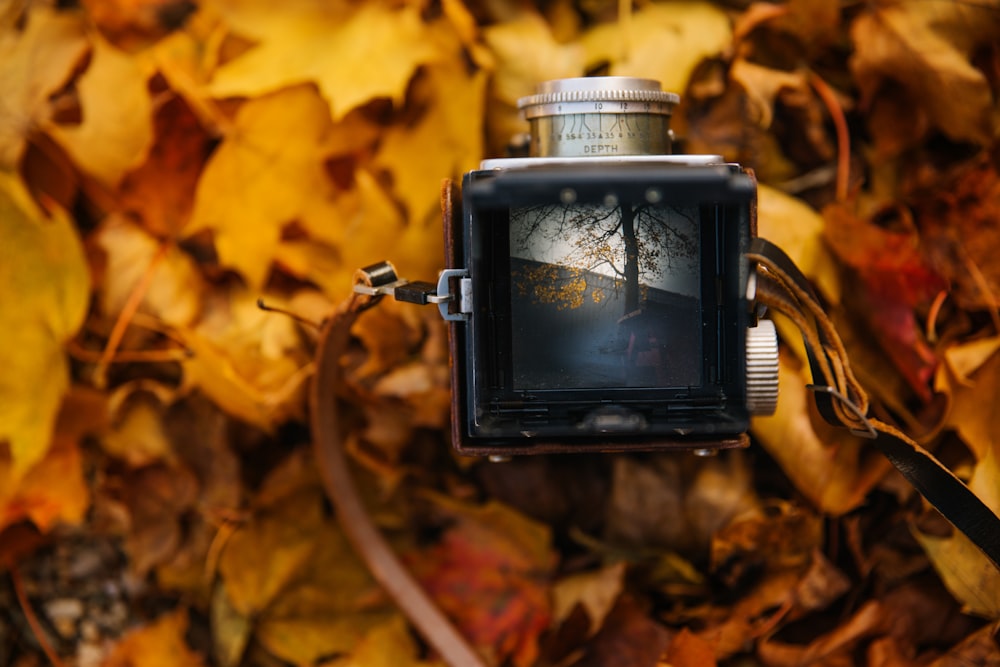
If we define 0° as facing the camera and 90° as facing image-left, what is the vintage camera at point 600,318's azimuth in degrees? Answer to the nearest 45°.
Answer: approximately 180°
